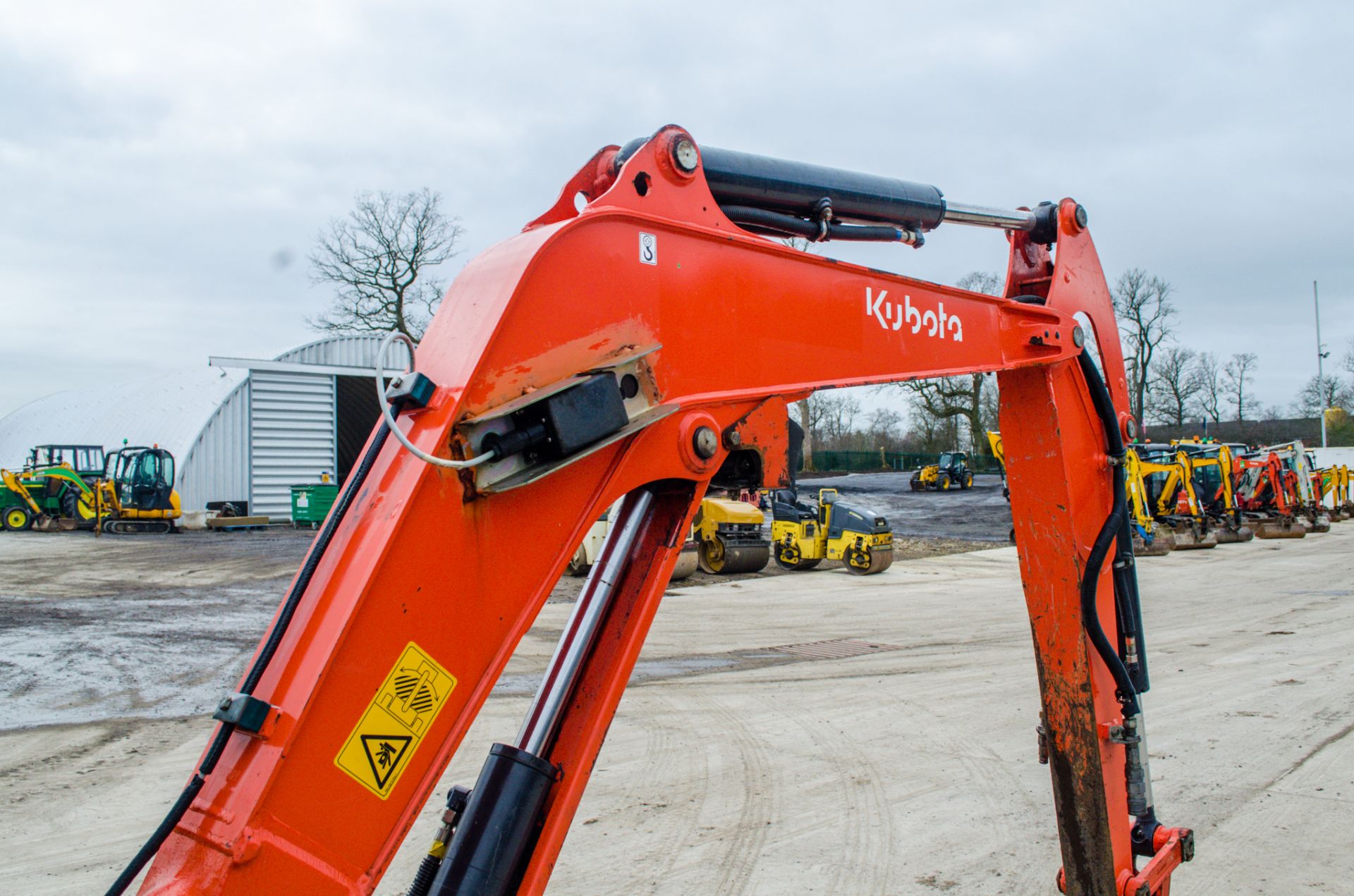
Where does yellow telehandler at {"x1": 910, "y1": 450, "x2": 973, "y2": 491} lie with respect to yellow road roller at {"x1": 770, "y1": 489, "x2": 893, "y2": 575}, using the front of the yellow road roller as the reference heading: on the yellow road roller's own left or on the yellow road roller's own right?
on the yellow road roller's own left

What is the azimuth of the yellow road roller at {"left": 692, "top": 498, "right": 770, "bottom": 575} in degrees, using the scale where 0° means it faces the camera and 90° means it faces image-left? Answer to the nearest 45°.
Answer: approximately 315°

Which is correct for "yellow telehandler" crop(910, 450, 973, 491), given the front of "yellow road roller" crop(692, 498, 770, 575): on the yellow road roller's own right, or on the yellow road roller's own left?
on the yellow road roller's own left

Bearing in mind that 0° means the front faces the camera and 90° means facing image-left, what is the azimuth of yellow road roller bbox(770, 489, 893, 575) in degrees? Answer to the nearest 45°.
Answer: approximately 315°

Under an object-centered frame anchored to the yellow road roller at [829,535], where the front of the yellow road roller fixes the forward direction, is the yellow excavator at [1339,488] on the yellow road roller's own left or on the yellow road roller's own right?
on the yellow road roller's own left

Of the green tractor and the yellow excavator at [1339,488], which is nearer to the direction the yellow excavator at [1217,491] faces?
the green tractor

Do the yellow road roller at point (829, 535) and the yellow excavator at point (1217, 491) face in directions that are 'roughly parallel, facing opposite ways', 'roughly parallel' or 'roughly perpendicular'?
roughly perpendicular

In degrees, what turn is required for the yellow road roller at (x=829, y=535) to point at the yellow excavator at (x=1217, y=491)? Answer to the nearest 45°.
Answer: approximately 90° to its left
